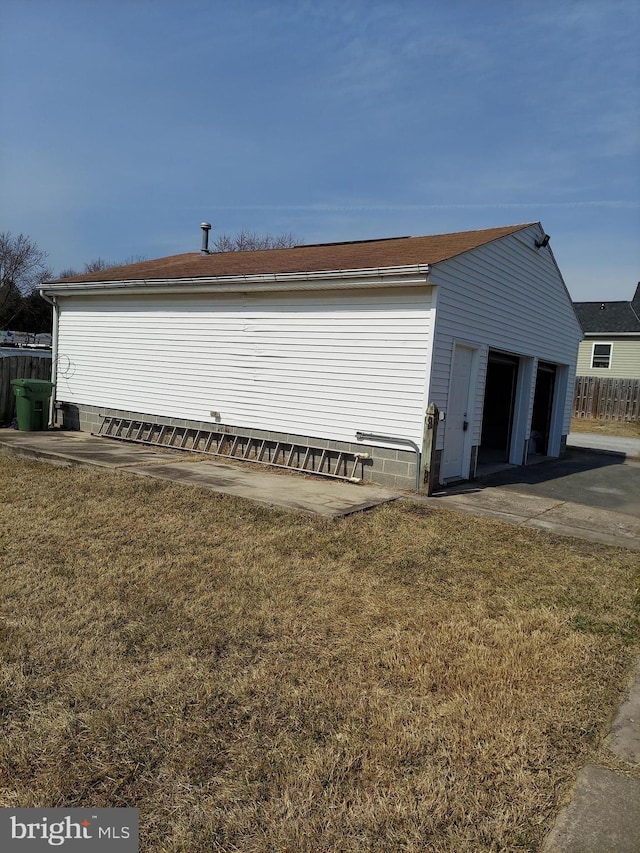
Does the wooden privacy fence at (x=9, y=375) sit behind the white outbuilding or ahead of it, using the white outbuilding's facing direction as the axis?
behind

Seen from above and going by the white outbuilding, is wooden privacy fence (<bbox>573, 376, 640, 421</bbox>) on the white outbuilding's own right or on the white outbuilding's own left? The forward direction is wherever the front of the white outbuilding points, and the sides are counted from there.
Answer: on the white outbuilding's own left

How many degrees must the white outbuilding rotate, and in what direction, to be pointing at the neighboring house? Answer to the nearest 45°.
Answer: approximately 90° to its left

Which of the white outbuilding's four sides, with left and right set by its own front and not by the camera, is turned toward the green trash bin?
back

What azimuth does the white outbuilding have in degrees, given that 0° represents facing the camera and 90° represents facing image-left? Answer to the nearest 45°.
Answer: approximately 315°
